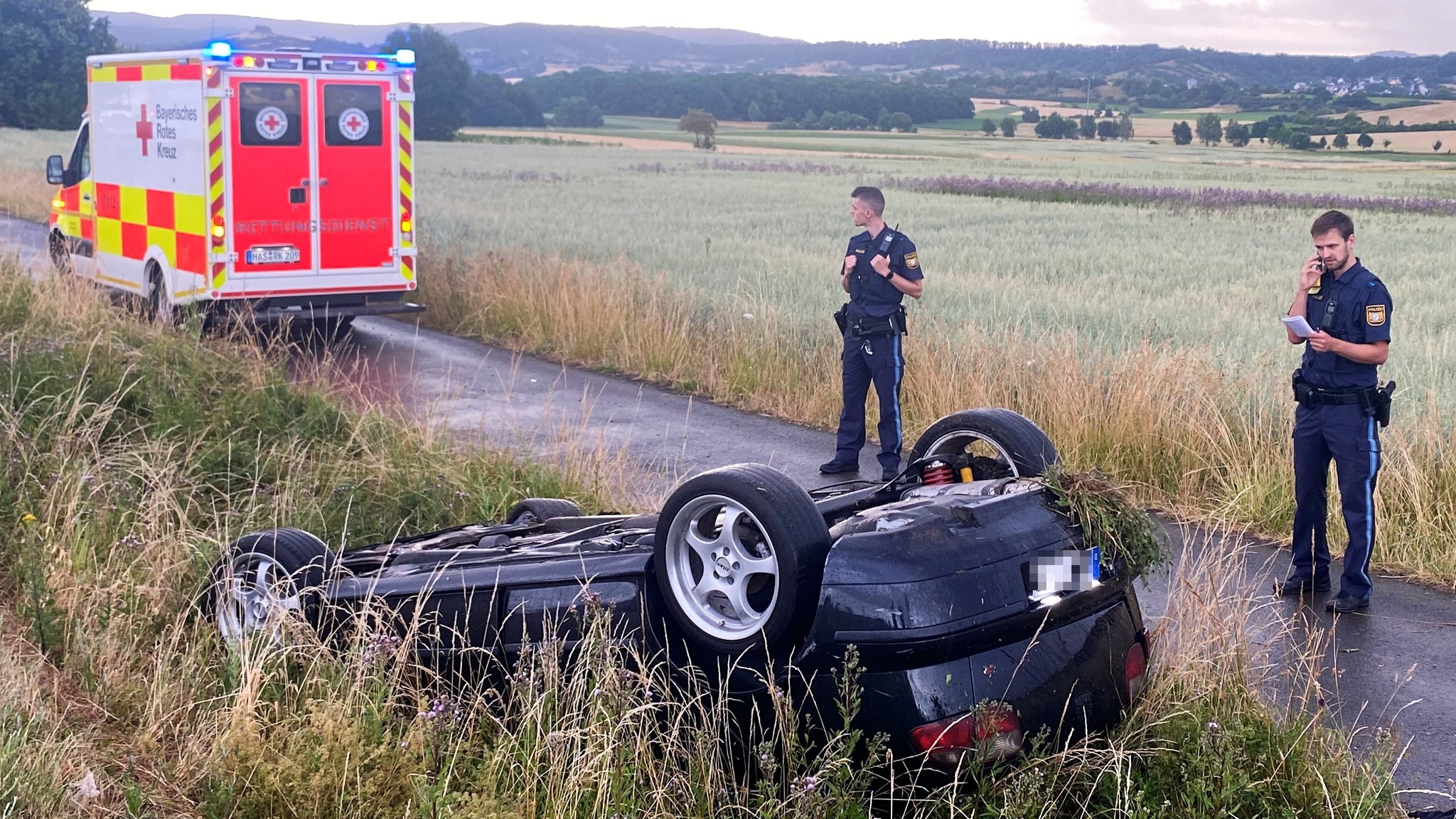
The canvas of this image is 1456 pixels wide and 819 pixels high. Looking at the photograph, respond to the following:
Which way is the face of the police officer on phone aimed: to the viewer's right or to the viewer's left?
to the viewer's left

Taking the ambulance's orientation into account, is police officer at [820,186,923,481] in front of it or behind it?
behind

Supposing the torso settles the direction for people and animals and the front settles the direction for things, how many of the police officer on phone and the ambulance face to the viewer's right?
0

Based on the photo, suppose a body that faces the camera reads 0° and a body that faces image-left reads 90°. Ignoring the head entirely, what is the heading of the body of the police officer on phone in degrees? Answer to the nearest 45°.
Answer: approximately 45°

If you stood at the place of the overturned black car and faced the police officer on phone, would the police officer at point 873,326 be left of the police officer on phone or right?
left

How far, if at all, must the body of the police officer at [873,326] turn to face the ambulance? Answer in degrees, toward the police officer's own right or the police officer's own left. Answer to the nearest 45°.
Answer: approximately 90° to the police officer's own right

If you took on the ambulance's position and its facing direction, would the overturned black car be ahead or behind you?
behind

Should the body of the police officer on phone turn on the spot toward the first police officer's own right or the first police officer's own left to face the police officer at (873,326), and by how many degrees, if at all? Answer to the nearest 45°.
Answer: approximately 90° to the first police officer's own right

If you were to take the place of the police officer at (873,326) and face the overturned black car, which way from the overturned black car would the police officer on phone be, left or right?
left

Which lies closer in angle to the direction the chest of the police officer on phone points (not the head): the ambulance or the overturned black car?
the overturned black car
